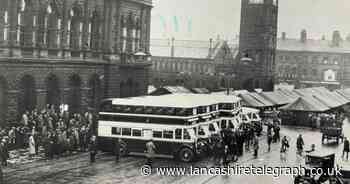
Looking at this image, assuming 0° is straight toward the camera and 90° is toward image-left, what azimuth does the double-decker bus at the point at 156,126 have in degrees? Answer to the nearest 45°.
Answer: approximately 315°

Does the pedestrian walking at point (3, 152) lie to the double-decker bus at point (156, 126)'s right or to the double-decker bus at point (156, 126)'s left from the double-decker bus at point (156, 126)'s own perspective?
on its right

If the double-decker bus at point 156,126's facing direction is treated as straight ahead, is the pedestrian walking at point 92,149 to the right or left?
on its right

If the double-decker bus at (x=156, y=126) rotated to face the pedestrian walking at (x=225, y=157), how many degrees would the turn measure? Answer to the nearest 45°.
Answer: approximately 45° to its left

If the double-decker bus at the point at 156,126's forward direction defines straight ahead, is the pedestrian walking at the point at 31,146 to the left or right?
on its right

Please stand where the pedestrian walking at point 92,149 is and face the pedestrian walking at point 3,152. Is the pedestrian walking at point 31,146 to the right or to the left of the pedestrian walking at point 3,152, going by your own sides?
right
